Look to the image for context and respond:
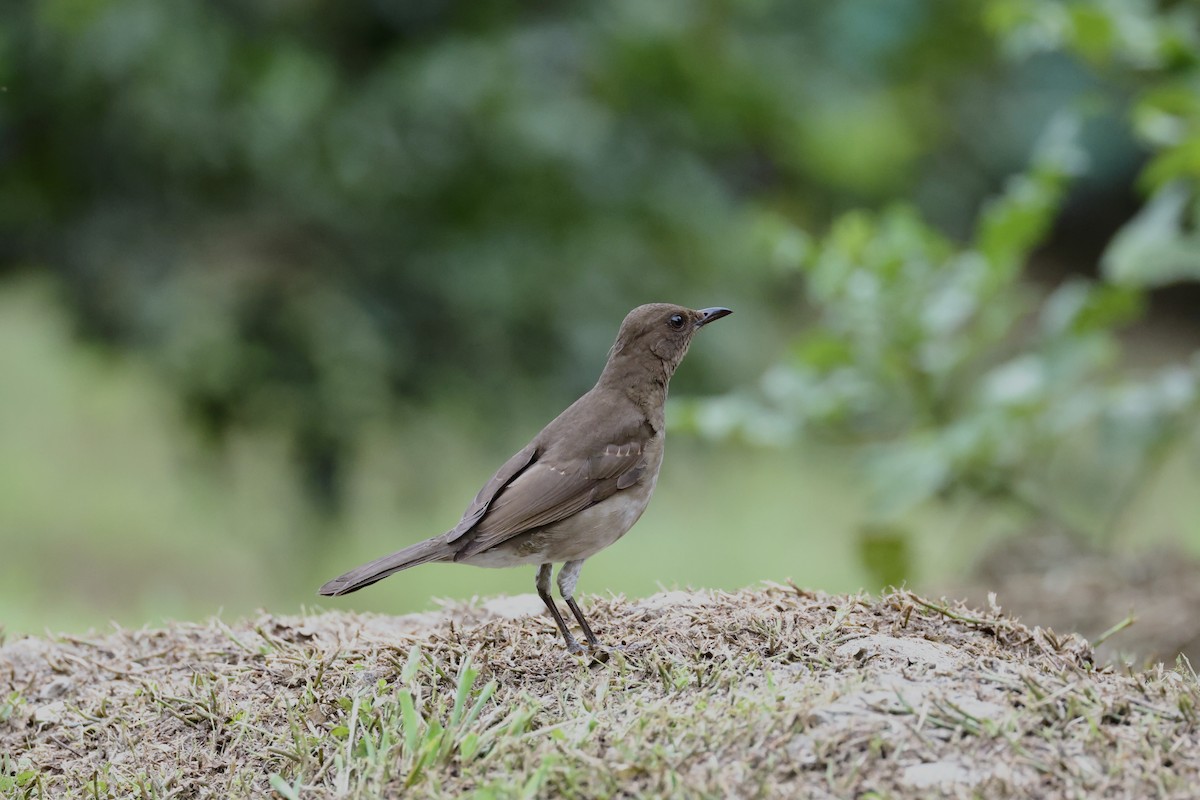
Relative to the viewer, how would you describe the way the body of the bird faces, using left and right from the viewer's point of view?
facing to the right of the viewer
